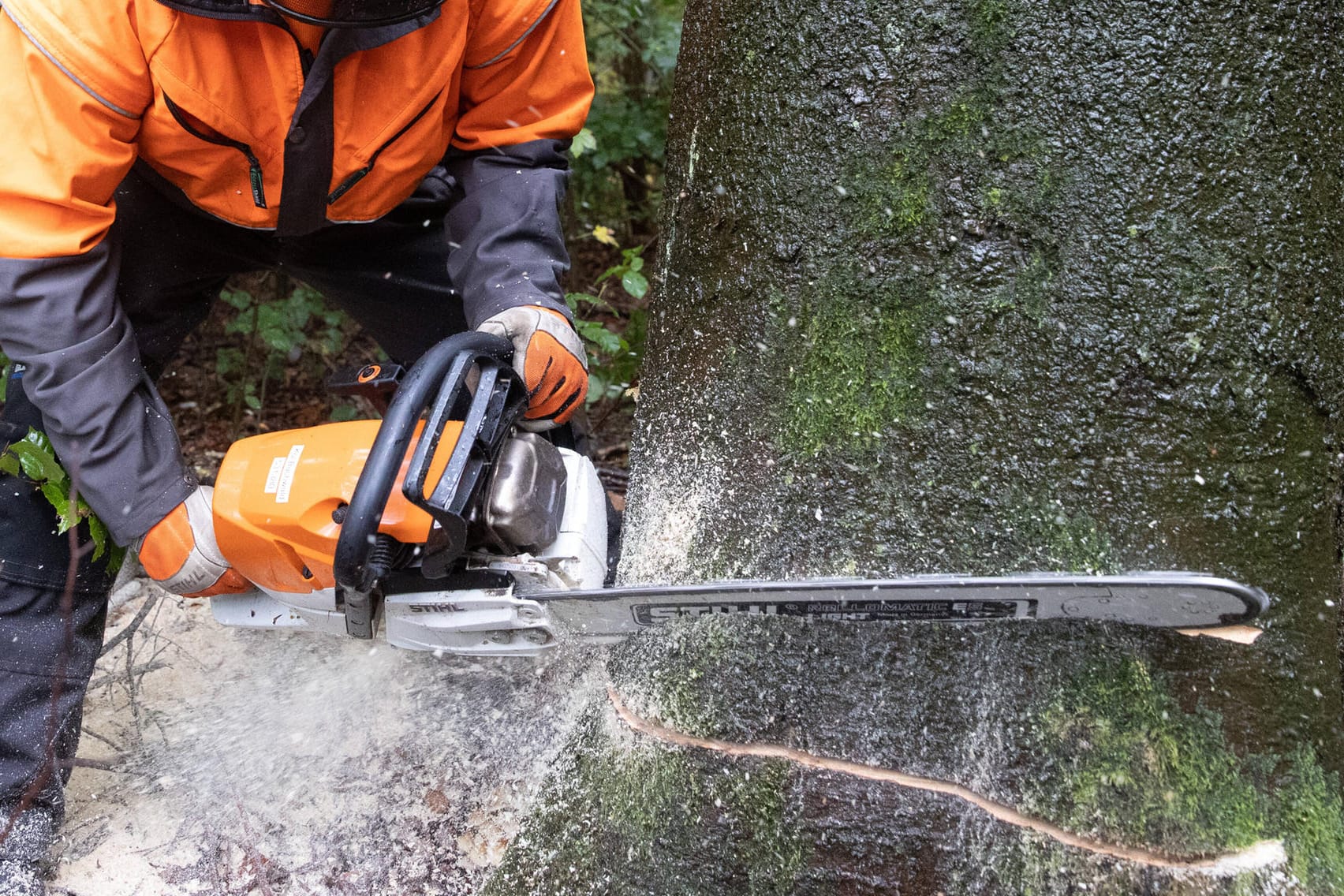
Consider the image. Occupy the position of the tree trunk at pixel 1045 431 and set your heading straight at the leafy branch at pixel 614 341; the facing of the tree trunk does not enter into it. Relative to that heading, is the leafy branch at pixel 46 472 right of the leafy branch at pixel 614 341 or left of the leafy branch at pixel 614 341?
left

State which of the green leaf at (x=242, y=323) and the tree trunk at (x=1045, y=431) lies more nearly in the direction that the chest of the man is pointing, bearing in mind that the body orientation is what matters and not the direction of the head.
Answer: the tree trunk

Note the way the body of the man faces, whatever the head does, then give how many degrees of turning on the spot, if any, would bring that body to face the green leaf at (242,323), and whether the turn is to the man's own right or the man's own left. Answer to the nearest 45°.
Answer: approximately 180°

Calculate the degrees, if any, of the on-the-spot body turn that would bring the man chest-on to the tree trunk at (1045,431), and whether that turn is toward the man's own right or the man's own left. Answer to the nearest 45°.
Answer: approximately 45° to the man's own left
